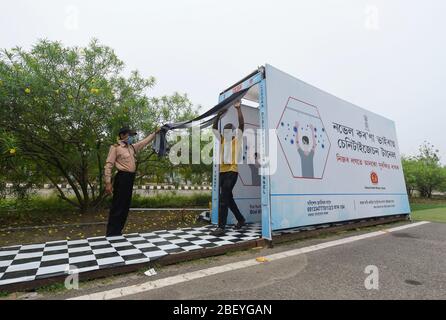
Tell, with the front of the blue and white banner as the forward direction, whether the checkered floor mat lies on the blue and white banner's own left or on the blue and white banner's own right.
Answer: on the blue and white banner's own right

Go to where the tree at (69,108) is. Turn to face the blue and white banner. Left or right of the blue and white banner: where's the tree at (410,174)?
left

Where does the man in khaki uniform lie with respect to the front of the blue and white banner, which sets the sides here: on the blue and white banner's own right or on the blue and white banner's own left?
on the blue and white banner's own right

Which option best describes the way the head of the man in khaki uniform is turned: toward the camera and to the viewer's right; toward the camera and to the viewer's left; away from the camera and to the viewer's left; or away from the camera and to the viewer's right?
toward the camera and to the viewer's right
